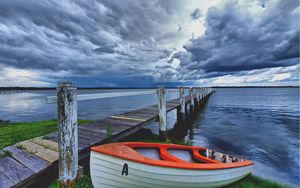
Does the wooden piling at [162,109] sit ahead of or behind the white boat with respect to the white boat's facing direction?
behind
